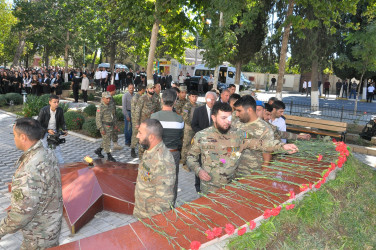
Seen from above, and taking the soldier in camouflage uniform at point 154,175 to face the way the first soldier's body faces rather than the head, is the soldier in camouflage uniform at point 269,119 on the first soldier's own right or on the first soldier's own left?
on the first soldier's own right

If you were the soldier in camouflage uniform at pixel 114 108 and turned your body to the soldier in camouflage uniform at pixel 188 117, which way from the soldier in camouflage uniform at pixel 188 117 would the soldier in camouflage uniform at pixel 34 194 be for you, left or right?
right

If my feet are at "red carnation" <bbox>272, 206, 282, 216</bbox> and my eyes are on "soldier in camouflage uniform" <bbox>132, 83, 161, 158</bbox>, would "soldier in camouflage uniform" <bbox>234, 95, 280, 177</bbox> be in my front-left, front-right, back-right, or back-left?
front-right

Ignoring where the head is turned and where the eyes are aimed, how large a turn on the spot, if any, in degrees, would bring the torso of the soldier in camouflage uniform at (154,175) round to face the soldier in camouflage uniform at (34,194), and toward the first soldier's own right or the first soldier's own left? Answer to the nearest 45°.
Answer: approximately 45° to the first soldier's own left

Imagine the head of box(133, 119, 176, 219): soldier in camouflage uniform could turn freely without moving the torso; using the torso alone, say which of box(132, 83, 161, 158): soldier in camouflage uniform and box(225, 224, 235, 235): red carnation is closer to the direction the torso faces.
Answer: the soldier in camouflage uniform
